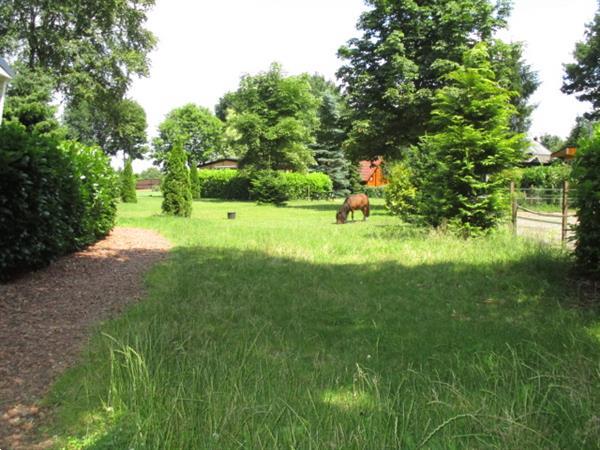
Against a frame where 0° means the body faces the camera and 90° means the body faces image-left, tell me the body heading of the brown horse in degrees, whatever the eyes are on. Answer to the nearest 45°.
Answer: approximately 45°

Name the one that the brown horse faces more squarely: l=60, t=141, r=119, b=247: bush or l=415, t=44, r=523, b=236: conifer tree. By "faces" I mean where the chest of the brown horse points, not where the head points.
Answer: the bush

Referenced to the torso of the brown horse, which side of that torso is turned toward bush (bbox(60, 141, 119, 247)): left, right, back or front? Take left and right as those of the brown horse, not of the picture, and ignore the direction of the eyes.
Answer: front

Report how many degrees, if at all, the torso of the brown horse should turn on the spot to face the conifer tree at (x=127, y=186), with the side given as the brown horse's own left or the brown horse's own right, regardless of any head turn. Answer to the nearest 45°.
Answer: approximately 90° to the brown horse's own right

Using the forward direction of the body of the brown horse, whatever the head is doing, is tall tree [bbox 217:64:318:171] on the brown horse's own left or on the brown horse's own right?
on the brown horse's own right

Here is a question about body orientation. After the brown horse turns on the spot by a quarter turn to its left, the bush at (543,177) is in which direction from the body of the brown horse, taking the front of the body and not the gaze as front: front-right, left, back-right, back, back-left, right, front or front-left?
left

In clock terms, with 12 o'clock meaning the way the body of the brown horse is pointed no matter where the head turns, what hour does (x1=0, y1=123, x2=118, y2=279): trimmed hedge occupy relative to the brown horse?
The trimmed hedge is roughly at 11 o'clock from the brown horse.

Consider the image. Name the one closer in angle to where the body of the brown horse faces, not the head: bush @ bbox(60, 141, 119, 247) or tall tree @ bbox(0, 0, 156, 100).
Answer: the bush
